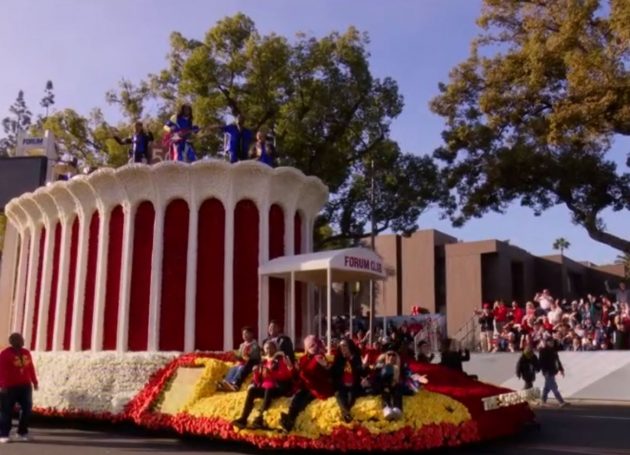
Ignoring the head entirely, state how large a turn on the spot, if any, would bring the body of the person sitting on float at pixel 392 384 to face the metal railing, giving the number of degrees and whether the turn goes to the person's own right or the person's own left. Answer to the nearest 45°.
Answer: approximately 180°

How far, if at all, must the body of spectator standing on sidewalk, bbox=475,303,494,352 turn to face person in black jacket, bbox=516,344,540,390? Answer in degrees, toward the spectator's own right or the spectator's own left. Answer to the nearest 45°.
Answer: approximately 45° to the spectator's own left

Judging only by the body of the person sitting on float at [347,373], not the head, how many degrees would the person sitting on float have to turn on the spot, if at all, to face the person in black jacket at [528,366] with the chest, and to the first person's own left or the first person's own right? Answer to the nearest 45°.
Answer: approximately 135° to the first person's own left

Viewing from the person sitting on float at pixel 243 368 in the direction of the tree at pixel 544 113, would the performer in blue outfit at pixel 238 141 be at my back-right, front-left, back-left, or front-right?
front-left

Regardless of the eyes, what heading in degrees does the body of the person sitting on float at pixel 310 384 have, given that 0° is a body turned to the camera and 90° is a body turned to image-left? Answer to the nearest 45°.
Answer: approximately 45°

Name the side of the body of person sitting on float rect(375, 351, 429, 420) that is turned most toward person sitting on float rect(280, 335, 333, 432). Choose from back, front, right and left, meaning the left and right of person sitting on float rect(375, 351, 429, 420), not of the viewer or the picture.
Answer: right

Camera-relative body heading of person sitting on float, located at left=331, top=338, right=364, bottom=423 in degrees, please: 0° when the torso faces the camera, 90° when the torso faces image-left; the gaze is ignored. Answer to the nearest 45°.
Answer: approximately 0°

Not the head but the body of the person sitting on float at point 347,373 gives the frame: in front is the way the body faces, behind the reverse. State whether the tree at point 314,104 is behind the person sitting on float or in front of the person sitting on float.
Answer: behind

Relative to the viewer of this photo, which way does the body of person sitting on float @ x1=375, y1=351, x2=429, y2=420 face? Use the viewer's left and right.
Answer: facing the viewer

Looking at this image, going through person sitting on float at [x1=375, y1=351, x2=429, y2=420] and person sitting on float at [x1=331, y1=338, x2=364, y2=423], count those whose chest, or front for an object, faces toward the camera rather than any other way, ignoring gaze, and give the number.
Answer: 2
